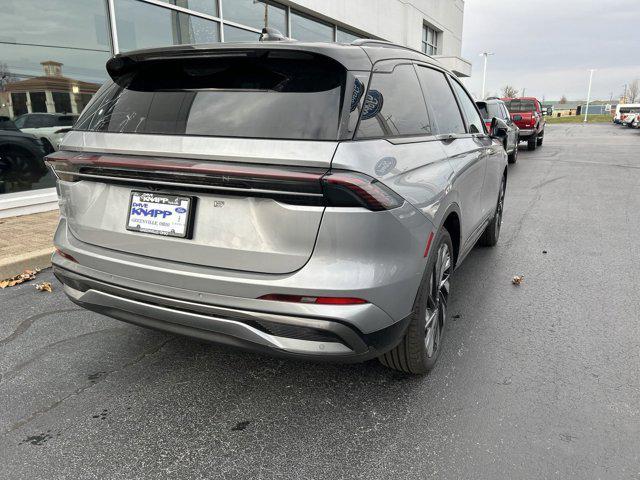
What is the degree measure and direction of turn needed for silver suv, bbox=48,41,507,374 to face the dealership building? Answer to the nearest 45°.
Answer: approximately 90° to its left

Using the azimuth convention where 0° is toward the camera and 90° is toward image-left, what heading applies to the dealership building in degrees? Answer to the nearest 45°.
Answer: approximately 315°

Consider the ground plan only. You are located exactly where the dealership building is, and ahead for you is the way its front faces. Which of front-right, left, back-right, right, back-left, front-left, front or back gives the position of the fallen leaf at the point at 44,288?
front-right

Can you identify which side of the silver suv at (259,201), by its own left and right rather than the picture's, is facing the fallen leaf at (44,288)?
left

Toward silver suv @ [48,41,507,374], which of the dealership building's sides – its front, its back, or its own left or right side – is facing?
front

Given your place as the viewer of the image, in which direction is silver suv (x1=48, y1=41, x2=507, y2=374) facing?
facing away from the viewer and to the right of the viewer

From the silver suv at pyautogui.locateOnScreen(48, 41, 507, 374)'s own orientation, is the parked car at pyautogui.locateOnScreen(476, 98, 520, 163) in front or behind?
in front

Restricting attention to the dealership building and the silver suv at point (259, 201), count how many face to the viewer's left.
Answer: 0

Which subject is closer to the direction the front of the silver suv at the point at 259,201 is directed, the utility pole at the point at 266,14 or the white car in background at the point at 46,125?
the utility pole

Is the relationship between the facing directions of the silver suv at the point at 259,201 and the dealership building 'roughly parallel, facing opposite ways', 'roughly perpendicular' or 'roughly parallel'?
roughly perpendicular
